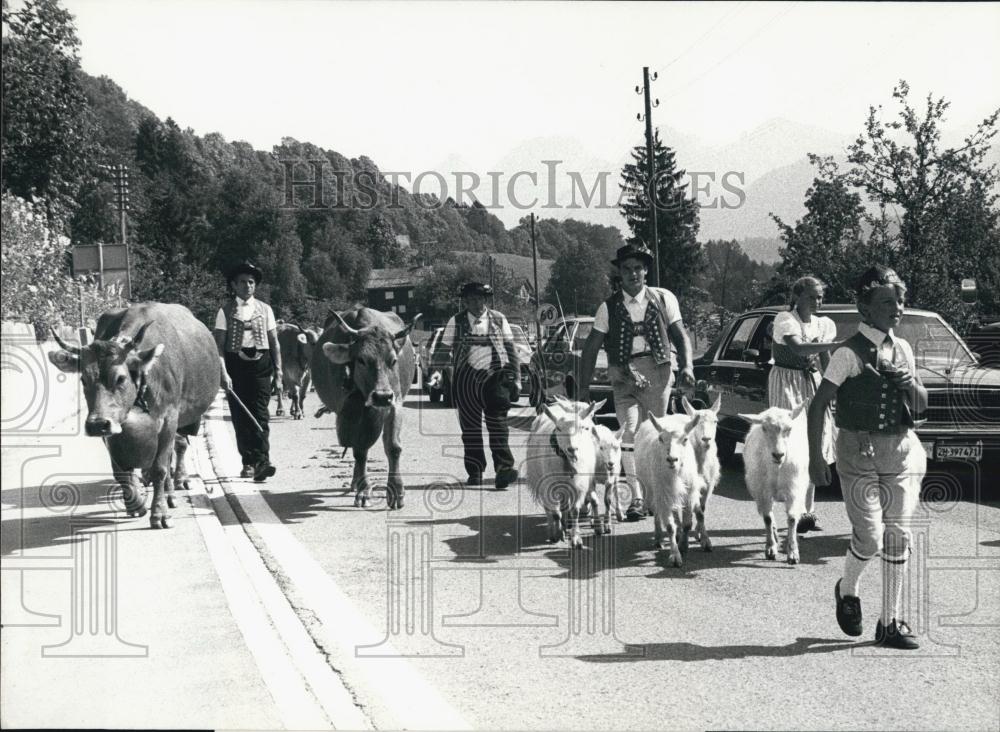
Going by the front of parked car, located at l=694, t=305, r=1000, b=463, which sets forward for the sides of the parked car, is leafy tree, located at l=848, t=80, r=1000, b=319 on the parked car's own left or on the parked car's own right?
on the parked car's own left

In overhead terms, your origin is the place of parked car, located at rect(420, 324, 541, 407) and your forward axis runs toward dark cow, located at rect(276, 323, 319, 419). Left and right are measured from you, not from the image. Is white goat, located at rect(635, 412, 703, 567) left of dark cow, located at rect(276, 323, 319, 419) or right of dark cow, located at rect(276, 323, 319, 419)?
left

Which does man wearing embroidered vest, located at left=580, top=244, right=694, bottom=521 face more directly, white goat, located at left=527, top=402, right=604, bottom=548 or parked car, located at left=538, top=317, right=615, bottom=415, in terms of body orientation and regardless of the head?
the white goat

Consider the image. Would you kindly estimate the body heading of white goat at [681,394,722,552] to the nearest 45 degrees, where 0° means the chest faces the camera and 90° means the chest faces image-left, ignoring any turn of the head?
approximately 0°

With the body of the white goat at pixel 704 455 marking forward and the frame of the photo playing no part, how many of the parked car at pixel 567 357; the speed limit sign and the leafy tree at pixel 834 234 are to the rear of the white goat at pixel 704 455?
3

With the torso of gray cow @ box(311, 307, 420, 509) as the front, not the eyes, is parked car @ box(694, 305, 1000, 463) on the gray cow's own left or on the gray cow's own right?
on the gray cow's own left

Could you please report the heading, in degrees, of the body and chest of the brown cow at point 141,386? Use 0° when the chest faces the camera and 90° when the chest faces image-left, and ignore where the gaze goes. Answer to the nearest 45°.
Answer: approximately 45°

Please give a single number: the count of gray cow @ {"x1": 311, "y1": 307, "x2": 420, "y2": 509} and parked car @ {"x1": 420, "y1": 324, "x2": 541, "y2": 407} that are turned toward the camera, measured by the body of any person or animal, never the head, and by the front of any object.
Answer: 2
